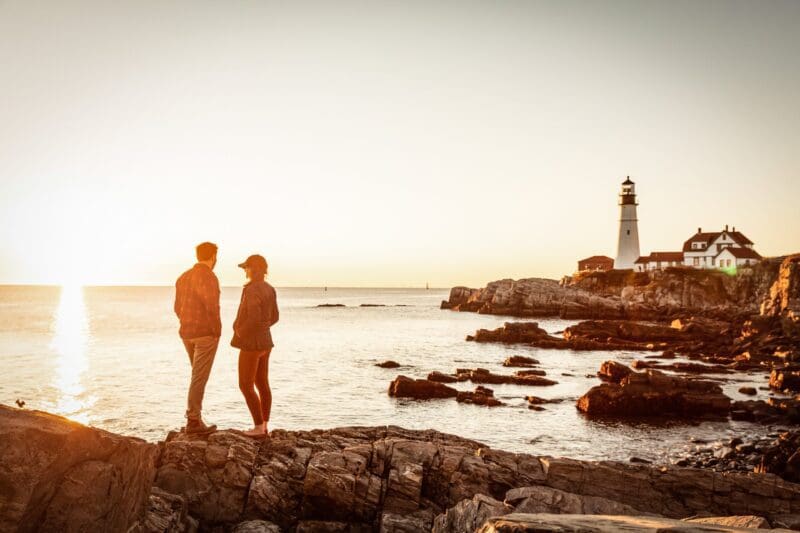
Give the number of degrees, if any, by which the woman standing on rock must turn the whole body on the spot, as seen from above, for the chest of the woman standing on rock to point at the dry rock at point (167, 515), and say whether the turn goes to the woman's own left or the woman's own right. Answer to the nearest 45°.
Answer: approximately 135° to the woman's own left

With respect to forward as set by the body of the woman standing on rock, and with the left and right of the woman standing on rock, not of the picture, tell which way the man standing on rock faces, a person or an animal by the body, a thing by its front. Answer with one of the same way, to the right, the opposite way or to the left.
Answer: to the right

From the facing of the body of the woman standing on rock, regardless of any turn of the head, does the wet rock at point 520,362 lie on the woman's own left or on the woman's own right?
on the woman's own right

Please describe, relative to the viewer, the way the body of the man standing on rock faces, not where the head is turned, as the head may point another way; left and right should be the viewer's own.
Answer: facing away from the viewer and to the right of the viewer

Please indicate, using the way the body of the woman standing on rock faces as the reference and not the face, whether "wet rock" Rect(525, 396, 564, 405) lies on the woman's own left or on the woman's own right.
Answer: on the woman's own right

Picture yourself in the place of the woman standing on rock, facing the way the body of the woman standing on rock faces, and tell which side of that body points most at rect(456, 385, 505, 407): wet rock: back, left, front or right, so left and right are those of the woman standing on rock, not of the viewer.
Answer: right

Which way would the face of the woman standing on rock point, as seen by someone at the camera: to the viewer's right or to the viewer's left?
to the viewer's left

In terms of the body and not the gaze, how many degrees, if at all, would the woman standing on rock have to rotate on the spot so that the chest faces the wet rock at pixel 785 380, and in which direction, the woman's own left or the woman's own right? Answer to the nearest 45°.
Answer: approximately 90° to the woman's own right

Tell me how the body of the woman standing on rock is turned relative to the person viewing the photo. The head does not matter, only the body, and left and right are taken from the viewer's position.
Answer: facing away from the viewer and to the left of the viewer

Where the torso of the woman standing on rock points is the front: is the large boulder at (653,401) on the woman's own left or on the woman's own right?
on the woman's own right

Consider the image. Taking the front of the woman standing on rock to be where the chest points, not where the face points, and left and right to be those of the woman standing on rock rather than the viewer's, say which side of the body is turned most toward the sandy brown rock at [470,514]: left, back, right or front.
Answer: back
